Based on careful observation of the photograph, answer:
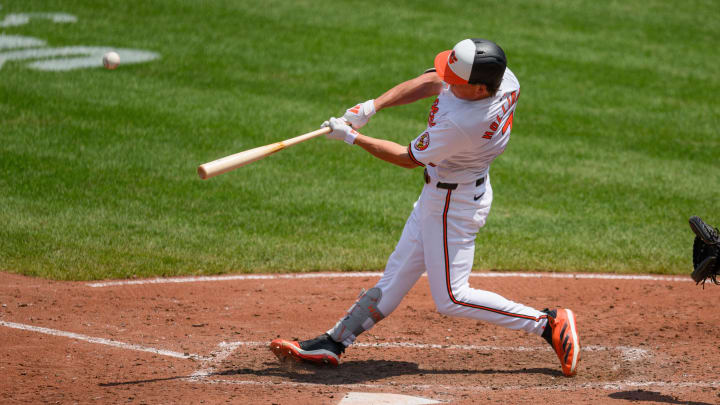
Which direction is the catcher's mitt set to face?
to the viewer's left

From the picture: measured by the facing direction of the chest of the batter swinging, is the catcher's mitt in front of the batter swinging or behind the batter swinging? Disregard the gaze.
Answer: behind

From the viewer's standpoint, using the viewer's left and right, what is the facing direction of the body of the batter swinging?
facing to the left of the viewer

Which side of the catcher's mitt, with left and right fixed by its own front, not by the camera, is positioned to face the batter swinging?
front
